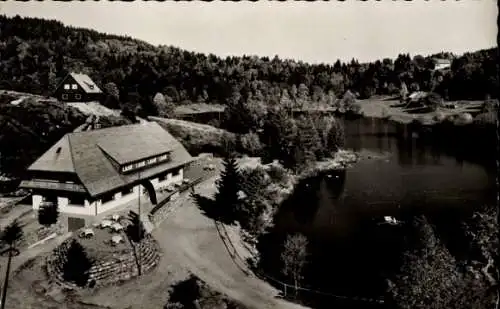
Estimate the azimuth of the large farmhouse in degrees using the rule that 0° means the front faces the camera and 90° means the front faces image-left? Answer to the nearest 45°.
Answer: approximately 315°

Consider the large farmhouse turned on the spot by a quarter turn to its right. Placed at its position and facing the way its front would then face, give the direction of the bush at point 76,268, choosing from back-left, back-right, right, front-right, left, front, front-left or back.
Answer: front-left

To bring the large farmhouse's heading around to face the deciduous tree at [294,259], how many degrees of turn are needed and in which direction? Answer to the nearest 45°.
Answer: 0° — it already faces it

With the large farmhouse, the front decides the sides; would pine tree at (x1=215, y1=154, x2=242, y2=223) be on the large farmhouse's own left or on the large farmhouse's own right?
on the large farmhouse's own left

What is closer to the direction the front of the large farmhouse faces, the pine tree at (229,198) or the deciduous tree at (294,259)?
the deciduous tree

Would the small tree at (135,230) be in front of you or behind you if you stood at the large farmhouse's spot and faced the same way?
in front

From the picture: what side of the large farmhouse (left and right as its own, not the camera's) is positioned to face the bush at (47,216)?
right
